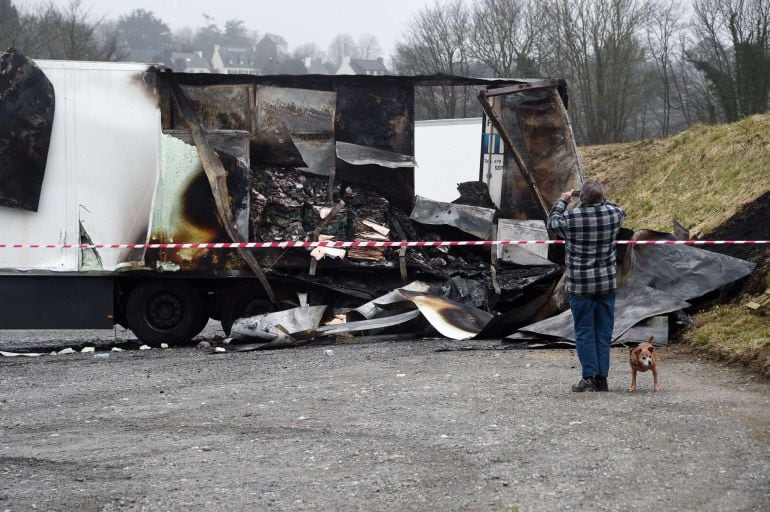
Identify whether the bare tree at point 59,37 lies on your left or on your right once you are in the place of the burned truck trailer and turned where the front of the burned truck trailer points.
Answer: on your right

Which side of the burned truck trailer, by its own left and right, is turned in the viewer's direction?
left

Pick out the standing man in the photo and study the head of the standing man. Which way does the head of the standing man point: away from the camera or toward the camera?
away from the camera

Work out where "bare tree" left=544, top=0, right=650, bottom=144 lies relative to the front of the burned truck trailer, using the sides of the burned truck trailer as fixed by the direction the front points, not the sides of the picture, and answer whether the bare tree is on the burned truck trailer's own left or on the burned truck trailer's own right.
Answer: on the burned truck trailer's own right

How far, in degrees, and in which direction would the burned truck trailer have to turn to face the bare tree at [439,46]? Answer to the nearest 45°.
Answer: approximately 90° to its right
